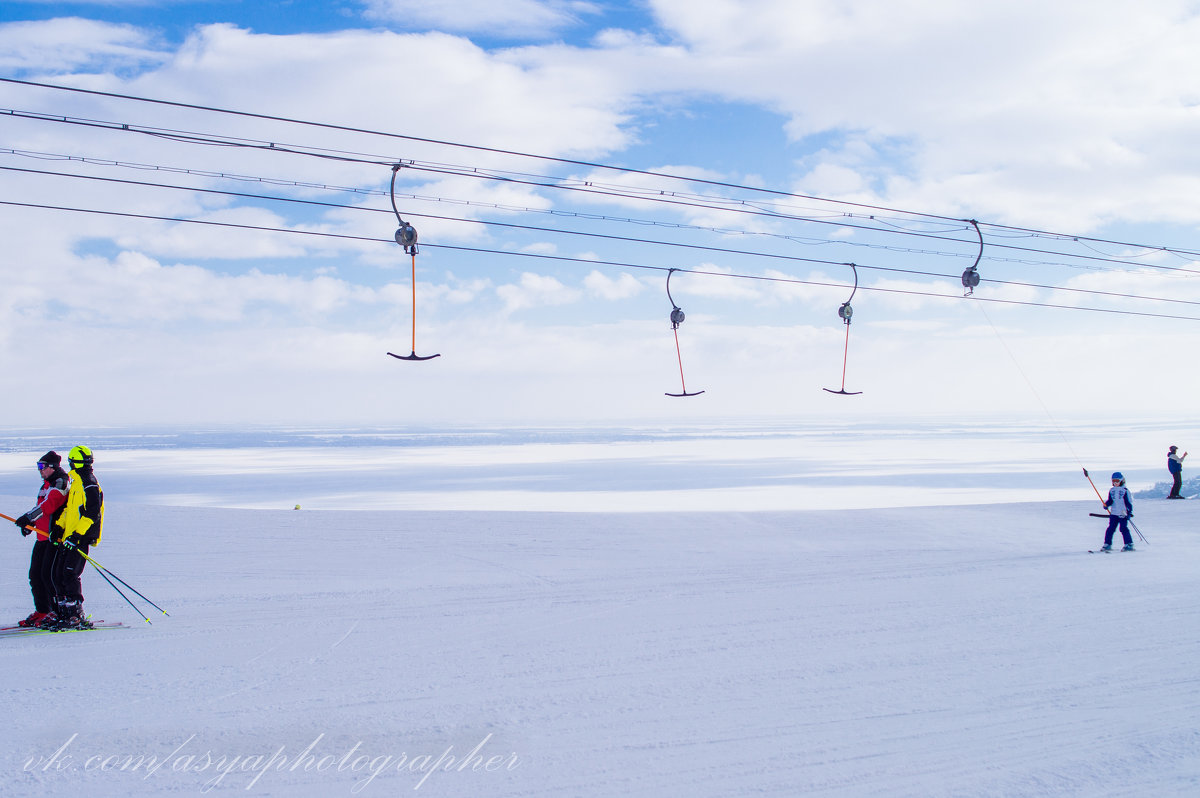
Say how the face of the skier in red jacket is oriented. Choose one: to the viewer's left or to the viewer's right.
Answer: to the viewer's left

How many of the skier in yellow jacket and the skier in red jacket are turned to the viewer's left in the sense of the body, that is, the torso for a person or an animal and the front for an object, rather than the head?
2

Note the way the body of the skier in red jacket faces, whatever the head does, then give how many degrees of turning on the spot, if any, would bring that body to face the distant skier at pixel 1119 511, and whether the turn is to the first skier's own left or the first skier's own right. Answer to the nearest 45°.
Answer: approximately 180°

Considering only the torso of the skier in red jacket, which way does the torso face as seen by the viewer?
to the viewer's left

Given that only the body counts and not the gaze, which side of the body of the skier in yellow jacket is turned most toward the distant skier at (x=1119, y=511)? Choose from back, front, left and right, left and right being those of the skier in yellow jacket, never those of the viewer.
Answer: back

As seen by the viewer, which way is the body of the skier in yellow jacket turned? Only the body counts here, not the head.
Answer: to the viewer's left
